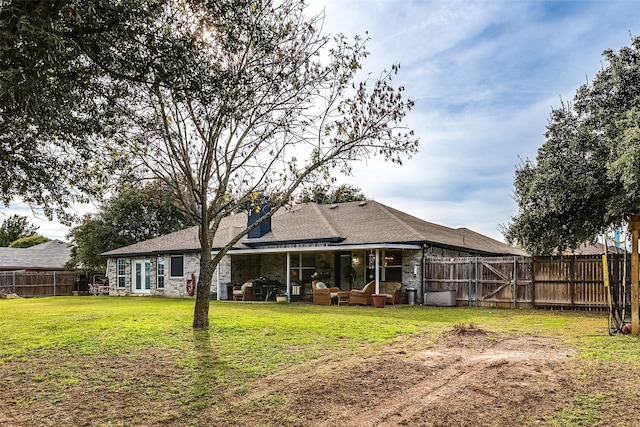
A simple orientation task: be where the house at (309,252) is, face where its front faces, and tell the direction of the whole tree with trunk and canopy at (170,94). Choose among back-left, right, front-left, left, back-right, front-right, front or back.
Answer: back

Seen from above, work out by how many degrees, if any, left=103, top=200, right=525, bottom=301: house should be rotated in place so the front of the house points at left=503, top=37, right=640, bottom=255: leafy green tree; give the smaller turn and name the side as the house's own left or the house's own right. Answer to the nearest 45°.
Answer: approximately 135° to the house's own right

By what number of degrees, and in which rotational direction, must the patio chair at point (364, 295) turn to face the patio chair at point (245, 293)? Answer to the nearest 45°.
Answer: approximately 45° to its right

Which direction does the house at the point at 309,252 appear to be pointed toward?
away from the camera
